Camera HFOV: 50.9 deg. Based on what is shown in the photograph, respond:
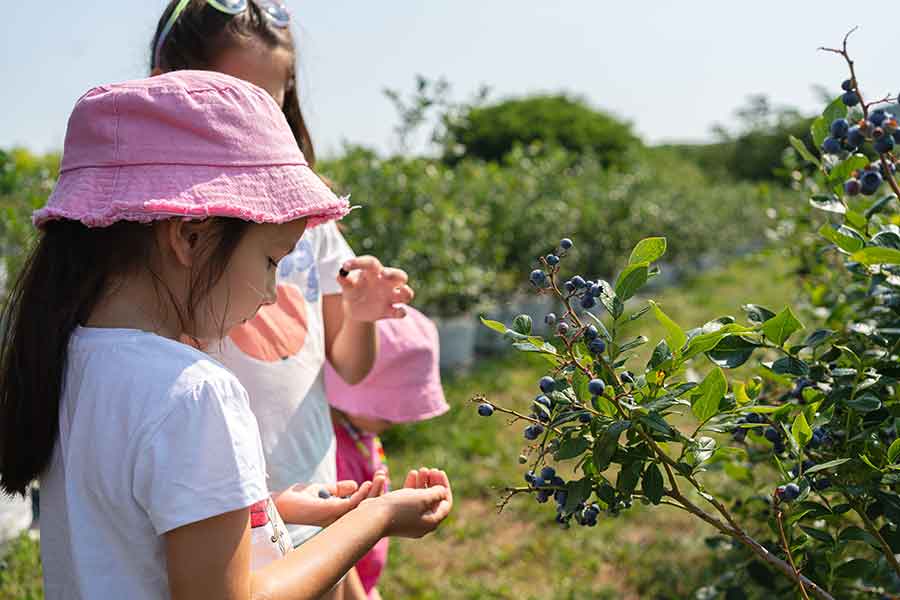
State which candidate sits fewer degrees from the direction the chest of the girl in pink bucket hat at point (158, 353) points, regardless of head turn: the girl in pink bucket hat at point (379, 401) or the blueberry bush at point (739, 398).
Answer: the blueberry bush

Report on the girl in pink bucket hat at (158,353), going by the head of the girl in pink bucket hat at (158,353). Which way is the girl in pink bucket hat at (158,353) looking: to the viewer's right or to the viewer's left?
to the viewer's right

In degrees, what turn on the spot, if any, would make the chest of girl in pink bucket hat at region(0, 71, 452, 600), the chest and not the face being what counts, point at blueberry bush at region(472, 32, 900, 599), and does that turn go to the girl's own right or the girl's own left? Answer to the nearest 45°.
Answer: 0° — they already face it

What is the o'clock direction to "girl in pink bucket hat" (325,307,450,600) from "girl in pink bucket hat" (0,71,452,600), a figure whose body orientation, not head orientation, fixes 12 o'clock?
"girl in pink bucket hat" (325,307,450,600) is roughly at 10 o'clock from "girl in pink bucket hat" (0,71,452,600).

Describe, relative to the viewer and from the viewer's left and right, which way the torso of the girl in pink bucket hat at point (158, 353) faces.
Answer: facing to the right of the viewer
